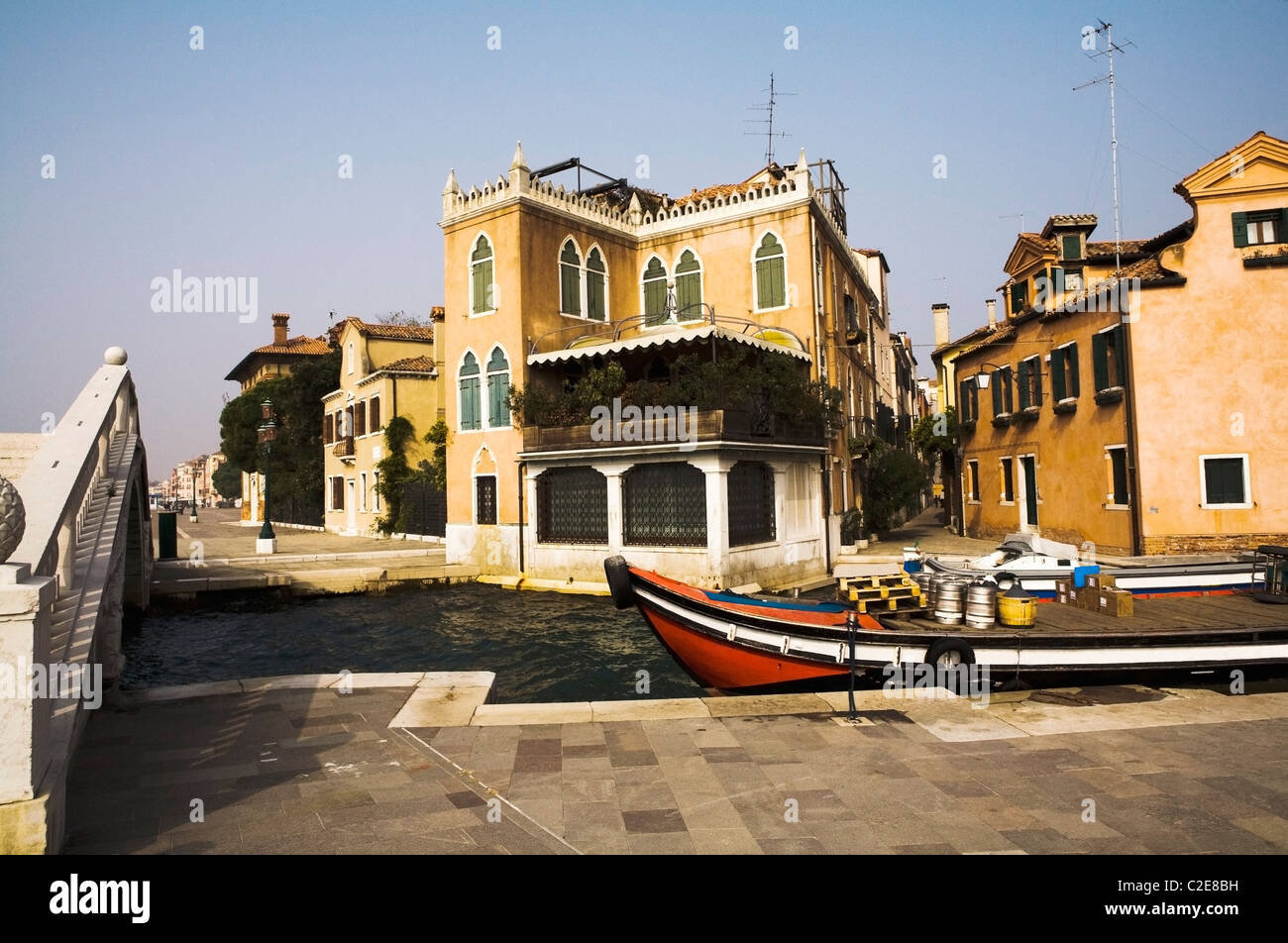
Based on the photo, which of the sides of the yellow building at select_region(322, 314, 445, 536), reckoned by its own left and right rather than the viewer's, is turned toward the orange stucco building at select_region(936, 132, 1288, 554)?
left

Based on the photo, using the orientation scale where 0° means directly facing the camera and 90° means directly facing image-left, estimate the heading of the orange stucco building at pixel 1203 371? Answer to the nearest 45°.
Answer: approximately 45°

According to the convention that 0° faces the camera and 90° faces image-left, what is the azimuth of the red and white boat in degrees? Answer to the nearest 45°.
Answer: approximately 90°

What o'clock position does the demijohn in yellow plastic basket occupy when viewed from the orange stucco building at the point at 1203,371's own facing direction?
The demijohn in yellow plastic basket is roughly at 11 o'clock from the orange stucco building.

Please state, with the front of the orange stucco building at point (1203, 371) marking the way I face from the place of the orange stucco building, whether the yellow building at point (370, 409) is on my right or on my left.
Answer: on my right

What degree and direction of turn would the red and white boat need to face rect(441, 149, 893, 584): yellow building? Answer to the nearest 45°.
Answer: approximately 45° to its right

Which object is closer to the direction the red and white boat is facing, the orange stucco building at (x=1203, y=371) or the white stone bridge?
the white stone bridge

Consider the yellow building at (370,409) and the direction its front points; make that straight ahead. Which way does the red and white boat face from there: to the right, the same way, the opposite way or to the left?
to the right

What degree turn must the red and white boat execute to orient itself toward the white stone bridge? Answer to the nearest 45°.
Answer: approximately 45° to its left

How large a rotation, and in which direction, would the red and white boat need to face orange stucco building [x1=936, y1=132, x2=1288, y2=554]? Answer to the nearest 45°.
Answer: approximately 135° to its right
